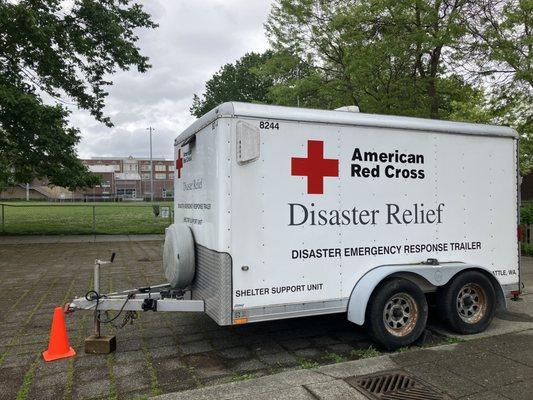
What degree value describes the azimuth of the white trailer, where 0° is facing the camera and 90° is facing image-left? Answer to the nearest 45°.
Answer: approximately 45°

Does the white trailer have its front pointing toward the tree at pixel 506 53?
no

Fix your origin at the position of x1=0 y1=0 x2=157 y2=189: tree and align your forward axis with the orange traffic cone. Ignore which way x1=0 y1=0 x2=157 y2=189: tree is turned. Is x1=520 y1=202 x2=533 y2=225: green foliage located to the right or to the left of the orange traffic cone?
left

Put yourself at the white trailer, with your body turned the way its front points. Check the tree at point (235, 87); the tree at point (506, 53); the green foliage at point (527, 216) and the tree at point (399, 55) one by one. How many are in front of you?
0

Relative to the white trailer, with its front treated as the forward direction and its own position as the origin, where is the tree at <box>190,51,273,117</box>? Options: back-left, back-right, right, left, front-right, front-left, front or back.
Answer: back-right

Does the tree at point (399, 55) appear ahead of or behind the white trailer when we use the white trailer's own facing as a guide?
behind

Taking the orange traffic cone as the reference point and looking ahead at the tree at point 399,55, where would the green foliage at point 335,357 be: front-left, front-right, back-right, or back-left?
front-right

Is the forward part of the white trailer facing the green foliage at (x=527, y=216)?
no

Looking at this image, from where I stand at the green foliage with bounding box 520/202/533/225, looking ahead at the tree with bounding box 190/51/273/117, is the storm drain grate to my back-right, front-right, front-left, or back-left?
back-left

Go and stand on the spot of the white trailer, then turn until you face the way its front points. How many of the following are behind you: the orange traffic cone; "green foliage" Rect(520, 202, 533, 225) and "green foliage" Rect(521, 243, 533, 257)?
2

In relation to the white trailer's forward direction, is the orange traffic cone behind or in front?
in front

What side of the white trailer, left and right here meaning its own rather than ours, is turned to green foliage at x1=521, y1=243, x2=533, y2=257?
back
